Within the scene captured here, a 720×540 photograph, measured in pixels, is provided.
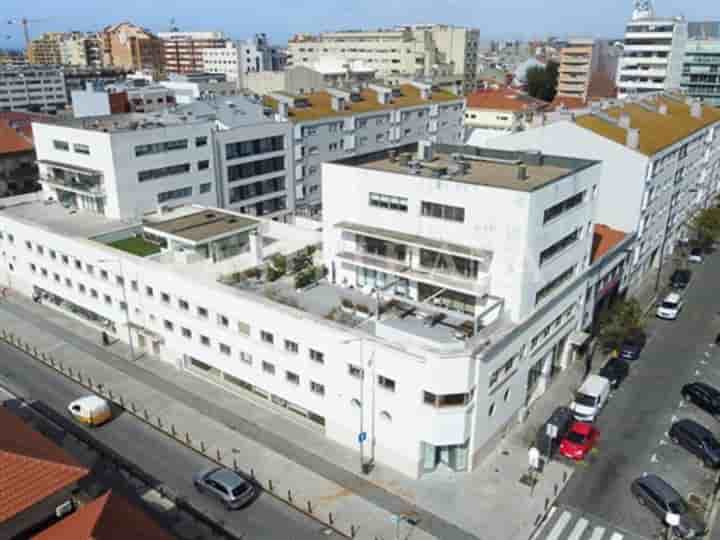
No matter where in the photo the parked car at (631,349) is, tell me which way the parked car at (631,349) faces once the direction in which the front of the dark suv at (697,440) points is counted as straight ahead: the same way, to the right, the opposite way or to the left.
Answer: to the right

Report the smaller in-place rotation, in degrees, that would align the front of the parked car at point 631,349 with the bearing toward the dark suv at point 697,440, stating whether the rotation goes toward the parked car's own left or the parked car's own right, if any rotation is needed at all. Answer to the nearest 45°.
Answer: approximately 45° to the parked car's own left

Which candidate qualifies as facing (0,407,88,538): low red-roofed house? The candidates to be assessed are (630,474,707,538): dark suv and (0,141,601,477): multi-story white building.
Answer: the multi-story white building

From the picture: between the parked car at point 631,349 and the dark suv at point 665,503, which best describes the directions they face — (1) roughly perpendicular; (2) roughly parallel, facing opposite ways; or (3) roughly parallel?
roughly perpendicular

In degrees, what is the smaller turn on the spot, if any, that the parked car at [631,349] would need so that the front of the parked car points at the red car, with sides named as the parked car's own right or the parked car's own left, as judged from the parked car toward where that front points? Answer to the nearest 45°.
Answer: approximately 45° to the parked car's own left
